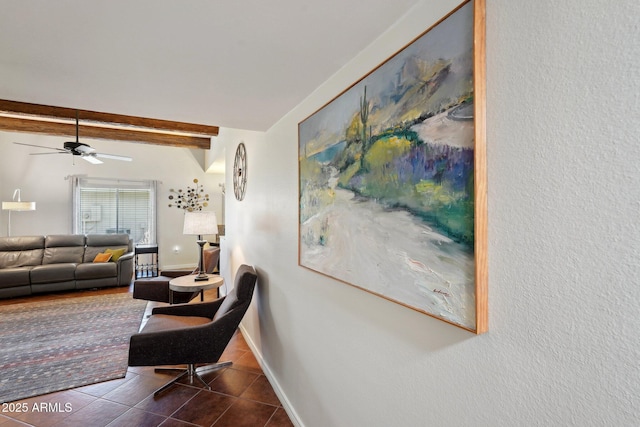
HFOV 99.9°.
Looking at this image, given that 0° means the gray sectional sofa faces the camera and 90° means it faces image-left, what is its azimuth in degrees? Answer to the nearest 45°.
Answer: approximately 0°

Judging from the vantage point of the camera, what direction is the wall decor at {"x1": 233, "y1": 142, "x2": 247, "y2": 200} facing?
facing to the left of the viewer

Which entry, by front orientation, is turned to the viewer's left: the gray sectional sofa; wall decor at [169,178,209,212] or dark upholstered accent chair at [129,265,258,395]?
the dark upholstered accent chair

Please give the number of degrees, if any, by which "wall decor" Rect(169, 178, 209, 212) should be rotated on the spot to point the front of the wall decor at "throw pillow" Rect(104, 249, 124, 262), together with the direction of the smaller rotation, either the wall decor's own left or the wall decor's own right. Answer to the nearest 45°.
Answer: approximately 45° to the wall decor's own right

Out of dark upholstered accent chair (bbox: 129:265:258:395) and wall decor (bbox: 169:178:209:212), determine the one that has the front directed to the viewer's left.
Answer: the dark upholstered accent chair

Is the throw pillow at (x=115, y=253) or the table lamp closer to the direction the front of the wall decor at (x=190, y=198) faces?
the table lamp

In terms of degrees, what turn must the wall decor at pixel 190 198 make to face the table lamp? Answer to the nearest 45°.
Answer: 0° — it already faces it

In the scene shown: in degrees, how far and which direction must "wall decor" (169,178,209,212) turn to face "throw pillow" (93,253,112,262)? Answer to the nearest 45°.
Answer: approximately 45° to its right

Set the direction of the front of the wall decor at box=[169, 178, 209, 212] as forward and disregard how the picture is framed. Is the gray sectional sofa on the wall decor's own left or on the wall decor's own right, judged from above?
on the wall decor's own right

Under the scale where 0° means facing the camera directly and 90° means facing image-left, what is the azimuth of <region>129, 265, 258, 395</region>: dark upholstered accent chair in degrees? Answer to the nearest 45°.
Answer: approximately 90°

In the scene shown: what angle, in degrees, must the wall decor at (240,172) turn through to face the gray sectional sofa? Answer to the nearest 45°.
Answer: approximately 45° to its right

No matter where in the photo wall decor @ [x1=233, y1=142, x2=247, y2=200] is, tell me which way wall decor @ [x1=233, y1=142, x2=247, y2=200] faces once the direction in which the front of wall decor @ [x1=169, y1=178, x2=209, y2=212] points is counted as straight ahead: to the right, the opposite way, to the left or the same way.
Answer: to the right

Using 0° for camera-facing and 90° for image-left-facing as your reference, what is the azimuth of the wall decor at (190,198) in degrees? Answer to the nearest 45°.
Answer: approximately 0°
